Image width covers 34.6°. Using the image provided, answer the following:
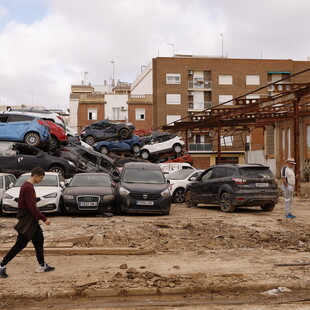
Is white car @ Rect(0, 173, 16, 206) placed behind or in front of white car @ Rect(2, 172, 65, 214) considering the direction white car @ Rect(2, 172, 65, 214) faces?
behind

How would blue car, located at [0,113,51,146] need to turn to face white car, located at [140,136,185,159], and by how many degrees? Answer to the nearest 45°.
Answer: approximately 135° to its right

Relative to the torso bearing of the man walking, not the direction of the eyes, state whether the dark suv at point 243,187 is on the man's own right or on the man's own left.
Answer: on the man's own left

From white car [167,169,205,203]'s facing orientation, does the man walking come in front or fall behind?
in front

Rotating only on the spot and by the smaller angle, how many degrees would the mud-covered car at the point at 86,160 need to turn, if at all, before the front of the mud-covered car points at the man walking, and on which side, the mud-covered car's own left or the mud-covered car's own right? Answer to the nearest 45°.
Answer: approximately 90° to the mud-covered car's own right

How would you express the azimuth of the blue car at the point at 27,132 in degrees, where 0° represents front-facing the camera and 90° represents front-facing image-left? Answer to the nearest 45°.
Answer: approximately 90°

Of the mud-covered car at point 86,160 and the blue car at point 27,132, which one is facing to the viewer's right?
the mud-covered car

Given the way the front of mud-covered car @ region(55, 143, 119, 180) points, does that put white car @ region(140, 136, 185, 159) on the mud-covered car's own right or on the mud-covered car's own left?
on the mud-covered car's own left
